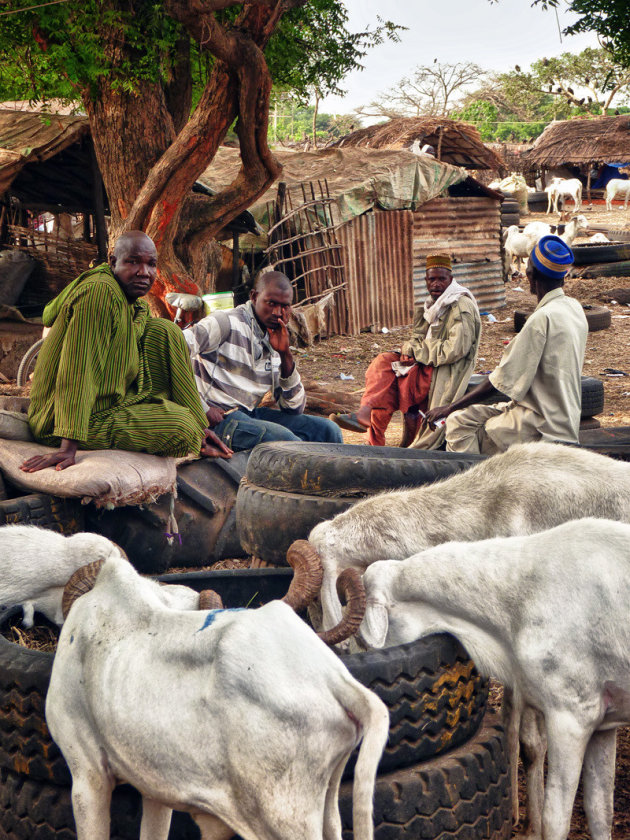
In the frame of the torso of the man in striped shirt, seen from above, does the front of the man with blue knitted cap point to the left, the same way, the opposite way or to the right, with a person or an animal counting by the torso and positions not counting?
the opposite way

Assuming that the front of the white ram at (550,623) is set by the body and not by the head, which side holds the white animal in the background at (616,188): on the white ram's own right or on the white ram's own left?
on the white ram's own right

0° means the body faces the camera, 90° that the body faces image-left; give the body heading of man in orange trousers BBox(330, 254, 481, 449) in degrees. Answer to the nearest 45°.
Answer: approximately 45°

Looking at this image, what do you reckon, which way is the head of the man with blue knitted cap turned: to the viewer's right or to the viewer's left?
to the viewer's left

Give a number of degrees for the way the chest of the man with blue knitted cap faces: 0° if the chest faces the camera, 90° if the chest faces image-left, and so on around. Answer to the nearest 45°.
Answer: approximately 135°

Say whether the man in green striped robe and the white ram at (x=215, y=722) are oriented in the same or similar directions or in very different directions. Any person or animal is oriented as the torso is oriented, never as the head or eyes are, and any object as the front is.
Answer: very different directions

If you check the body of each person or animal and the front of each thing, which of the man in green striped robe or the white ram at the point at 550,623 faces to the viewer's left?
the white ram

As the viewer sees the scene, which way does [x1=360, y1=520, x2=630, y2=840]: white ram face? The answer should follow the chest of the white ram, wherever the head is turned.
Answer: to the viewer's left

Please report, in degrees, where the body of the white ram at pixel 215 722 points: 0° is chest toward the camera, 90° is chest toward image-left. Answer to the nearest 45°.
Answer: approximately 135°

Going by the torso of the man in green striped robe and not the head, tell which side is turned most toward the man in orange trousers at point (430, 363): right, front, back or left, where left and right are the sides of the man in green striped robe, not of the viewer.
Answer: left
